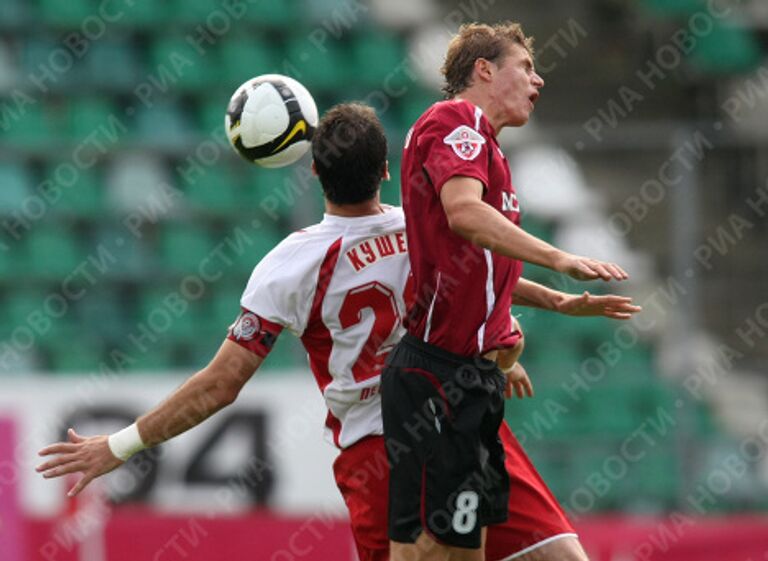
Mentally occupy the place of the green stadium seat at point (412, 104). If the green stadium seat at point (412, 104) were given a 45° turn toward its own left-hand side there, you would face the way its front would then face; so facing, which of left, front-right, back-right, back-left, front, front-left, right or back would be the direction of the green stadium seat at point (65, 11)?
back-right

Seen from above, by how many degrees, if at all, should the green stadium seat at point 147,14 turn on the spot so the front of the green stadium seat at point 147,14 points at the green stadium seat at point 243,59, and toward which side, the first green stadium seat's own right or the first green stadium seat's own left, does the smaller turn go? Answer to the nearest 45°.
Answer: approximately 90° to the first green stadium seat's own left

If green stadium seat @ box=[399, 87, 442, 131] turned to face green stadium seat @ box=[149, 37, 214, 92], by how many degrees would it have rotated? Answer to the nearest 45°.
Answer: approximately 90° to its right

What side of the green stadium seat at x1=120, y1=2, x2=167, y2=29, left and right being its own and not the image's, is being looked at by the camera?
front

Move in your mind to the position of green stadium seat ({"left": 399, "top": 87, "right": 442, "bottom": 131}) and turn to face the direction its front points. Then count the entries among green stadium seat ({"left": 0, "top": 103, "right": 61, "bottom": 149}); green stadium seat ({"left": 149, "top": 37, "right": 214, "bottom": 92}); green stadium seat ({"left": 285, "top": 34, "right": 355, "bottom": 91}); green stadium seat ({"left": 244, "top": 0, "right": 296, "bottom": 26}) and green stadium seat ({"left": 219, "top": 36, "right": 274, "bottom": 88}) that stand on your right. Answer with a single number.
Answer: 5

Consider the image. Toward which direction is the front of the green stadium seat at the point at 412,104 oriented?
toward the camera

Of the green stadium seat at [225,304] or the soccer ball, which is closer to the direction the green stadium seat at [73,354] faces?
the soccer ball

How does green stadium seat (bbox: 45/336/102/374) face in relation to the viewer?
toward the camera

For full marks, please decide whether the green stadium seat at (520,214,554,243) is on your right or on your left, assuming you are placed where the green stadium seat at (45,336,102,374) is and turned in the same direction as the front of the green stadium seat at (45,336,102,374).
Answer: on your left

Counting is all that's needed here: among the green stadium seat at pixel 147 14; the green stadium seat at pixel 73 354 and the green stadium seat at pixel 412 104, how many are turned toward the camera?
3

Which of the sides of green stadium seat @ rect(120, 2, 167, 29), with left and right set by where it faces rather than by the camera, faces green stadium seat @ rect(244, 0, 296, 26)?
left

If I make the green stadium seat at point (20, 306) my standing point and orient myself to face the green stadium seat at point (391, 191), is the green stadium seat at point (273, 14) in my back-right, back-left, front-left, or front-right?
front-left

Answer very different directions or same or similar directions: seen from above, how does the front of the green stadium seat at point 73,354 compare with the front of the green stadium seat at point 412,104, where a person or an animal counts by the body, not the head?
same or similar directions
